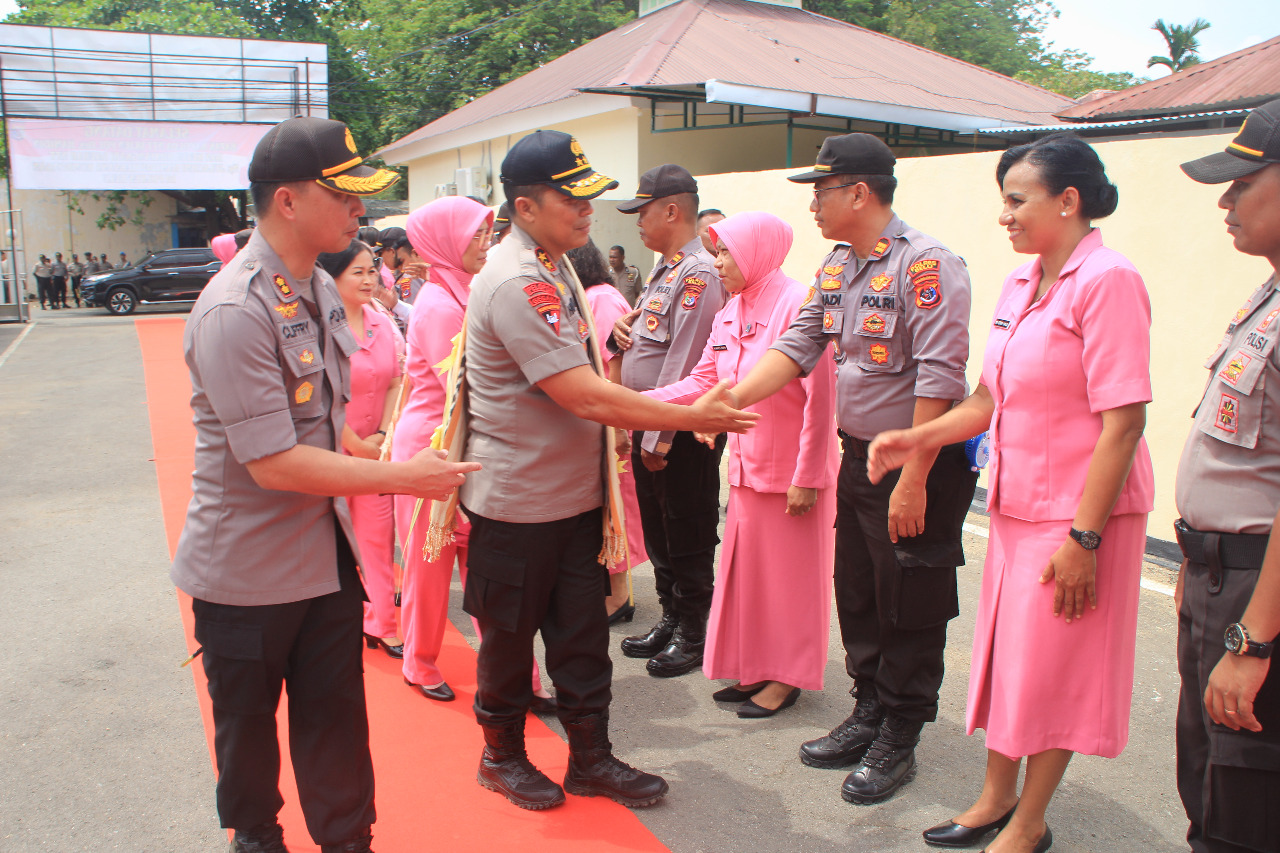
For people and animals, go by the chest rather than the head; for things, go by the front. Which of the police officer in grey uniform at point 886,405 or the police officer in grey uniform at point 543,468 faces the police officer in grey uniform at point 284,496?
the police officer in grey uniform at point 886,405

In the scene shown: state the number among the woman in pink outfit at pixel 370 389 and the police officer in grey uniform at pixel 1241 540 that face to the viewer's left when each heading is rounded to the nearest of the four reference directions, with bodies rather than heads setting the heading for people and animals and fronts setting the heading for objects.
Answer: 1

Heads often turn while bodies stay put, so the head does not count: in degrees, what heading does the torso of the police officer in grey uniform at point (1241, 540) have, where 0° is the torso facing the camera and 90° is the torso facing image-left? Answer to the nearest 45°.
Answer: approximately 90°

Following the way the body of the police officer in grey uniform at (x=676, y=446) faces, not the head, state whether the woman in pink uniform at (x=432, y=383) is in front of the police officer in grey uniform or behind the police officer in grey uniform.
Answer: in front

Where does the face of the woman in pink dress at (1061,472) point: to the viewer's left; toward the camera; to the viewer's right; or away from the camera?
to the viewer's left

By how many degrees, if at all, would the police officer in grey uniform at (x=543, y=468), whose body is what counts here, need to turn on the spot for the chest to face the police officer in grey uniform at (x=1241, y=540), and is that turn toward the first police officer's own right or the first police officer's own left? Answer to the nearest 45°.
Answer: approximately 45° to the first police officer's own right

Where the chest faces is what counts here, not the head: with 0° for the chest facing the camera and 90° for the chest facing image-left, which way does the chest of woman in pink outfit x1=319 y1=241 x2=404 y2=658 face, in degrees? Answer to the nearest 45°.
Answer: approximately 315°

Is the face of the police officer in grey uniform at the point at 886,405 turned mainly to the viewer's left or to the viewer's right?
to the viewer's left

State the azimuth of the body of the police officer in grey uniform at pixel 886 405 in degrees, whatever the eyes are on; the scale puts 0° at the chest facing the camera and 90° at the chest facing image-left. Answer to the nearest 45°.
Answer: approximately 45°

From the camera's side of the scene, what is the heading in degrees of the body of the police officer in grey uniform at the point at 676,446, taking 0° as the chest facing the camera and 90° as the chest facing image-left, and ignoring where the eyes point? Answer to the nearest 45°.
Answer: approximately 45°

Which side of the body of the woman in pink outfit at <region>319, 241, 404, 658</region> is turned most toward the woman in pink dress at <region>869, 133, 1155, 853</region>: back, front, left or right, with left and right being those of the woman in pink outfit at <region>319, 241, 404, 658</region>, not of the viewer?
front

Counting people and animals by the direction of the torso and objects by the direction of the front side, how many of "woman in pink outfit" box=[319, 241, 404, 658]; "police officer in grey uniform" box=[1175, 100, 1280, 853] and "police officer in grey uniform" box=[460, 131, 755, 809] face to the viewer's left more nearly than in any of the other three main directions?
1

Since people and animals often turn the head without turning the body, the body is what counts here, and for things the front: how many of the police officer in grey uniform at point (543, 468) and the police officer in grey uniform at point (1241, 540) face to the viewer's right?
1

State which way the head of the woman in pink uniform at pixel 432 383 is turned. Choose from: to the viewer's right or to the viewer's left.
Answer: to the viewer's right

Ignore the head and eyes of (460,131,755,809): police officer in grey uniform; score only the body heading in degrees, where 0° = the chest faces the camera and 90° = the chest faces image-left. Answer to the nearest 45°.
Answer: approximately 270°

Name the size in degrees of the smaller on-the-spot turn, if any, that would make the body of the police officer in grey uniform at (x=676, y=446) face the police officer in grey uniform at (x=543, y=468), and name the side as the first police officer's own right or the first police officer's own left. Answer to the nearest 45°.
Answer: approximately 45° to the first police officer's own left

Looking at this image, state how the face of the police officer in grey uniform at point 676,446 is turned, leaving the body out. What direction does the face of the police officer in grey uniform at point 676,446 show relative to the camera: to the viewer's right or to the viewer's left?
to the viewer's left

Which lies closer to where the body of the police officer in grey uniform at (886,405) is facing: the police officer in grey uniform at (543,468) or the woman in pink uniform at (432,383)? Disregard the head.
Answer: the police officer in grey uniform

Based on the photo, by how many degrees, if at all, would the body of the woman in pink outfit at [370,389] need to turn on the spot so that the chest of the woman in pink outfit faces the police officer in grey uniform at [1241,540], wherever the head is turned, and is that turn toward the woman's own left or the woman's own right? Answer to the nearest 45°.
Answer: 0° — they already face them
